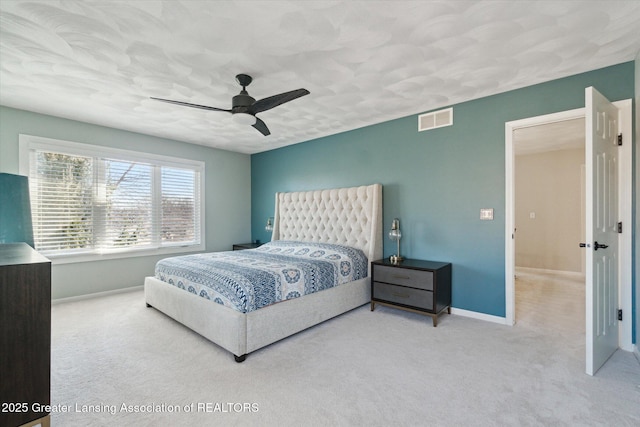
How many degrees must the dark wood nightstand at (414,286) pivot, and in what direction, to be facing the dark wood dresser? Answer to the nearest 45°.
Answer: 0° — it already faces it

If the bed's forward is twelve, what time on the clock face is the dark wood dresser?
The dark wood dresser is roughly at 12 o'clock from the bed.

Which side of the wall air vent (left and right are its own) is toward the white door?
left

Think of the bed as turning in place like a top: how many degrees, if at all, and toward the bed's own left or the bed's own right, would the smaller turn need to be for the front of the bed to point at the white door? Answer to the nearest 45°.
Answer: approximately 90° to the bed's own left

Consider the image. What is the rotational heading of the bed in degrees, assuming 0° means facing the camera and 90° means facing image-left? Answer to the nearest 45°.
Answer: approximately 45°

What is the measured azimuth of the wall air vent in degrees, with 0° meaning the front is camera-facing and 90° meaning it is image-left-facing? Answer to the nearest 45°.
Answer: approximately 45°

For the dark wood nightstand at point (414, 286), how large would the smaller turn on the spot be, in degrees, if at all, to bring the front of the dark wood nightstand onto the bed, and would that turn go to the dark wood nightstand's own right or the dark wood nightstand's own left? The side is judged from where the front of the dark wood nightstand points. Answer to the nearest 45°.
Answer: approximately 45° to the dark wood nightstand's own right
